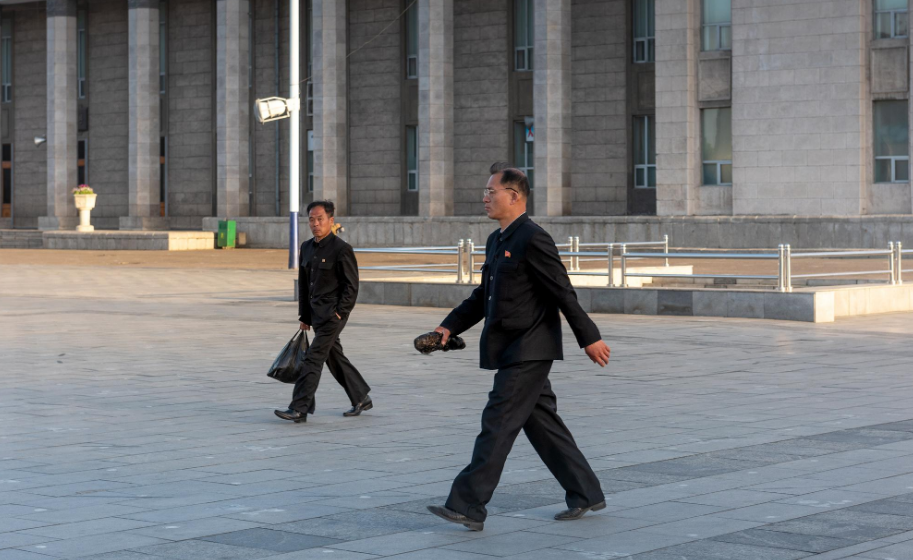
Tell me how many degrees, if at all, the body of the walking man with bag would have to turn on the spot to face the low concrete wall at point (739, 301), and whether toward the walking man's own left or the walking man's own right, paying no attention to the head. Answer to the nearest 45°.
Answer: approximately 180°

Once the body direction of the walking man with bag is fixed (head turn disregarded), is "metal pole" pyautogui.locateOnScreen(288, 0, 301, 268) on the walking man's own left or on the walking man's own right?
on the walking man's own right

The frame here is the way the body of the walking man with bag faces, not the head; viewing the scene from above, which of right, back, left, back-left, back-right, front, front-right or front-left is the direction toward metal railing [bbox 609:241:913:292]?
back

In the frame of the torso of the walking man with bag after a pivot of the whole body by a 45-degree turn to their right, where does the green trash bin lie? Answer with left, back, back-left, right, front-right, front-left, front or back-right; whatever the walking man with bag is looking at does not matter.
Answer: right

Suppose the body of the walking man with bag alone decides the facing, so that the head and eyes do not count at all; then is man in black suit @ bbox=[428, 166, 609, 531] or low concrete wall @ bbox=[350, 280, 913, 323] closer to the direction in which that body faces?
the man in black suit

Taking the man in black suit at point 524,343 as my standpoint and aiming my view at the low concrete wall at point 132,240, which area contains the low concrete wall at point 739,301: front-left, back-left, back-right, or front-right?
front-right

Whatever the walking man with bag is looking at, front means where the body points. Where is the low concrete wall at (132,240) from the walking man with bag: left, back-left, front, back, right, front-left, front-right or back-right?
back-right

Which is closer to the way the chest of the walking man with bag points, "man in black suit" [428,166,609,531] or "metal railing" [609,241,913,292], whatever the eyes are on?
the man in black suit

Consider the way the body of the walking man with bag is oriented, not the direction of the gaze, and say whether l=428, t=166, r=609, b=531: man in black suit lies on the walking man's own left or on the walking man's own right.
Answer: on the walking man's own left
